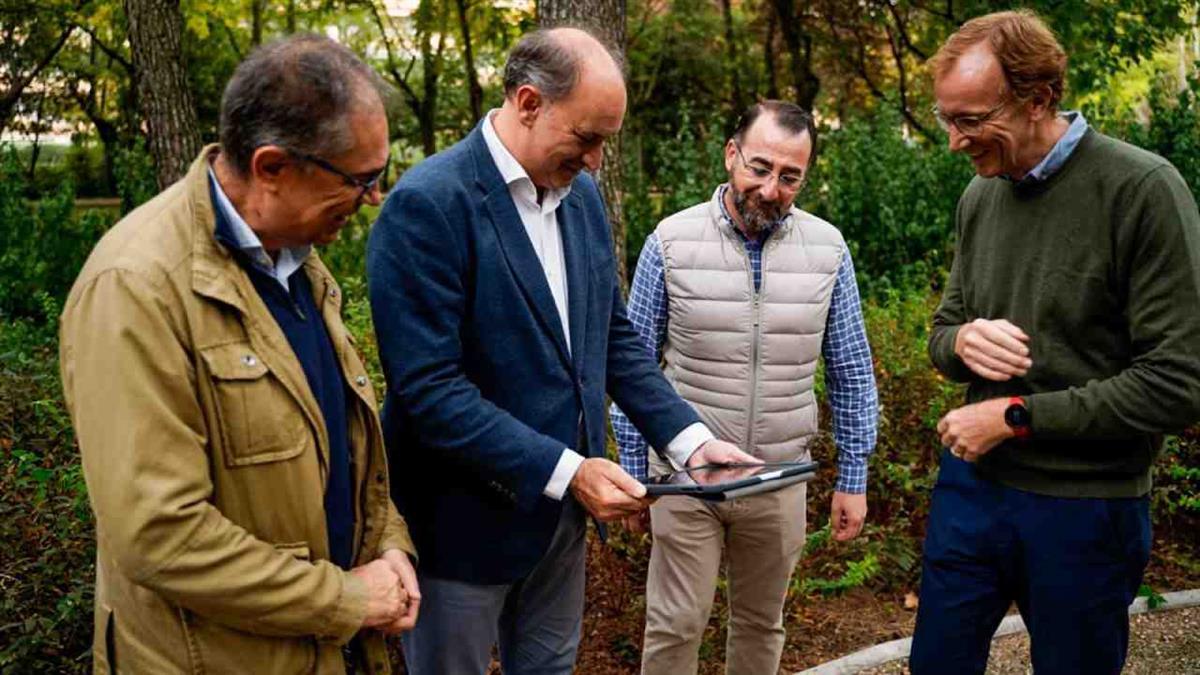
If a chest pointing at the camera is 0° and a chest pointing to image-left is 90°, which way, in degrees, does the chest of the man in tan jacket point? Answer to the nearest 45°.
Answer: approximately 315°

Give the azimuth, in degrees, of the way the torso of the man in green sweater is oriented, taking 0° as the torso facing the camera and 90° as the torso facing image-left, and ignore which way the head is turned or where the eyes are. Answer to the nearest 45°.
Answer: approximately 45°

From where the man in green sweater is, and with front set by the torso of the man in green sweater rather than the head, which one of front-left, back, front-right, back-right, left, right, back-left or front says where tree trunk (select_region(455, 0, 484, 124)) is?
right

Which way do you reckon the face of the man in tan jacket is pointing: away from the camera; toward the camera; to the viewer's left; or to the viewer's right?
to the viewer's right

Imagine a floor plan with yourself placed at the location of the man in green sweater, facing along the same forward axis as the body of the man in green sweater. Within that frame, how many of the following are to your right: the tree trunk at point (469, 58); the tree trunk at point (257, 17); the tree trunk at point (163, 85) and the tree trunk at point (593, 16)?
4

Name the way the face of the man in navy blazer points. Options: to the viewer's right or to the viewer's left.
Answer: to the viewer's right

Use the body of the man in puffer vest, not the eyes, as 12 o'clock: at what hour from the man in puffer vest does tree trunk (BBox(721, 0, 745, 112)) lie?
The tree trunk is roughly at 6 o'clock from the man in puffer vest.

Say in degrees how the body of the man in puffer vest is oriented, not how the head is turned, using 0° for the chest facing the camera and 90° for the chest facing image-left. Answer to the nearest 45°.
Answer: approximately 0°

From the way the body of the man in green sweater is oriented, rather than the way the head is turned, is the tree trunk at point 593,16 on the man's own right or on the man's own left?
on the man's own right

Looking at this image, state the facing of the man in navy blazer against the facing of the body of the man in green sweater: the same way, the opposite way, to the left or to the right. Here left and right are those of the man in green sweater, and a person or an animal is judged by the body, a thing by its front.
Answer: to the left

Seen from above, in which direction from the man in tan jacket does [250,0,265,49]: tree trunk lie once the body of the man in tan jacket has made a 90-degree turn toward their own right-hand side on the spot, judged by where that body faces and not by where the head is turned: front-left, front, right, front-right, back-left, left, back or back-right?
back-right

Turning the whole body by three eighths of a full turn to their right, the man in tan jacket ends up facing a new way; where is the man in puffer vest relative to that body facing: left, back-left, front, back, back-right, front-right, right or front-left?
back-right

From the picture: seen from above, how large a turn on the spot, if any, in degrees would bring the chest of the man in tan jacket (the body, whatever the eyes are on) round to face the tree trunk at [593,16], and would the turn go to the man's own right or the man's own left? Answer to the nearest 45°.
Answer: approximately 90° to the man's own left

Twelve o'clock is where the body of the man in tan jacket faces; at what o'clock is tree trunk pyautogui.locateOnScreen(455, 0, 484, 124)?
The tree trunk is roughly at 8 o'clock from the man in tan jacket.
